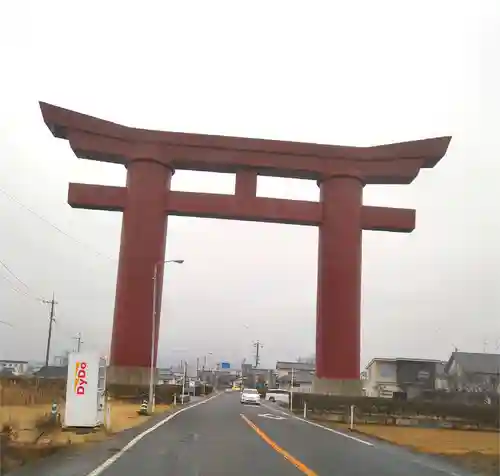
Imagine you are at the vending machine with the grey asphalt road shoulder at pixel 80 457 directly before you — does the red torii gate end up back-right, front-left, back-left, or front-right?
back-left

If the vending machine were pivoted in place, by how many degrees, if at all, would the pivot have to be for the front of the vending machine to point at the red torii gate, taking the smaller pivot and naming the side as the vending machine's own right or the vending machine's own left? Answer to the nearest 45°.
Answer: approximately 45° to the vending machine's own left

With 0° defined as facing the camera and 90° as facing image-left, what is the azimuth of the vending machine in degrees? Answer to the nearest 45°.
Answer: approximately 270°
